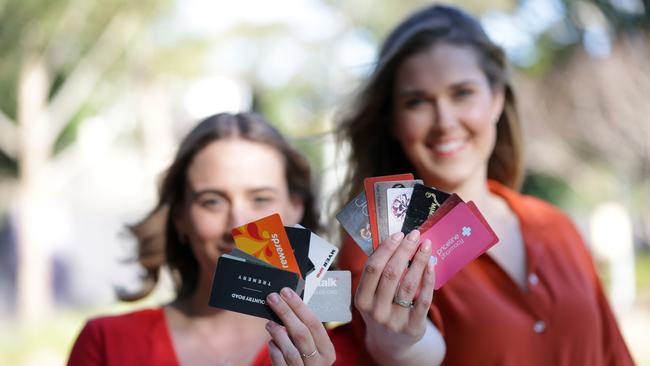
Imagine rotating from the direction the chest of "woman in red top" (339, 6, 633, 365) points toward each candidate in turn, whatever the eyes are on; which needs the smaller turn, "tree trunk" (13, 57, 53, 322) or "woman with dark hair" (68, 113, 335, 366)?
the woman with dark hair

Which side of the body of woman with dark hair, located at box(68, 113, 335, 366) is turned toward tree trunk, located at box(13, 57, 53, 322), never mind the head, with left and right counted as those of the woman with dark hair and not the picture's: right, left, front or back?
back

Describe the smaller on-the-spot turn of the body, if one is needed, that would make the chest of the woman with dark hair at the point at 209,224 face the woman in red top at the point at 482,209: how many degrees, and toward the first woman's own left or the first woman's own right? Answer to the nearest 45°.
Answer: approximately 90° to the first woman's own left

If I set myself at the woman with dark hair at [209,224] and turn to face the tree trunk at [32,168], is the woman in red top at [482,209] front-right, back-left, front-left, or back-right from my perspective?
back-right

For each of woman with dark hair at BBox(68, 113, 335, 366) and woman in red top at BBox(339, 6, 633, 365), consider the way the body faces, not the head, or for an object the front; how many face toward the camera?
2

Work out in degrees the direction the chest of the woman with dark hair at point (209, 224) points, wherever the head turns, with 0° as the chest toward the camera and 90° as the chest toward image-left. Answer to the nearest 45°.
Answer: approximately 0°

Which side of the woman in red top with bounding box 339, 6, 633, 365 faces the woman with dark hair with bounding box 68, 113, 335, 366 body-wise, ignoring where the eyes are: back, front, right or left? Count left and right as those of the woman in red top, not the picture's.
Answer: right

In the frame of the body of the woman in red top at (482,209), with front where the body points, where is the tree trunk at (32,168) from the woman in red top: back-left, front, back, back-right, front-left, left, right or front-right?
back-right

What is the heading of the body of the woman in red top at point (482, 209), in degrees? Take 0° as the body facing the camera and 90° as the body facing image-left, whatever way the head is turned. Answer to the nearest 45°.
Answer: approximately 0°

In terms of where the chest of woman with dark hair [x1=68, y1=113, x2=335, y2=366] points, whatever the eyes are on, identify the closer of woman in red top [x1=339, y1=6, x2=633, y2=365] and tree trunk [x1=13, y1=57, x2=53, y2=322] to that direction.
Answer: the woman in red top
